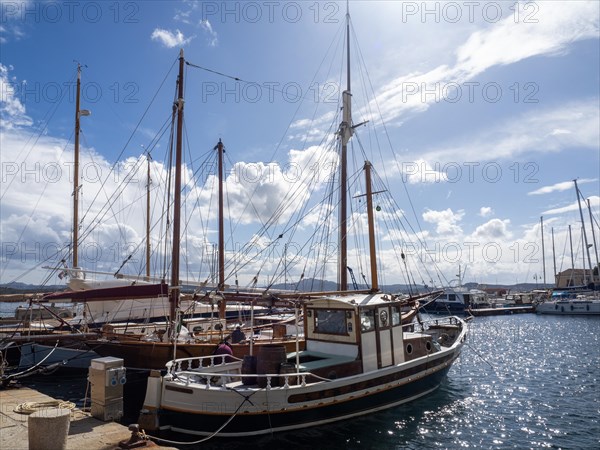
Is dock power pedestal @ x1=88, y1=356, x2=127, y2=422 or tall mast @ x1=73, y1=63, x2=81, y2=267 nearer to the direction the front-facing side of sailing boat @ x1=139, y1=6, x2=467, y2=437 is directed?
the tall mast

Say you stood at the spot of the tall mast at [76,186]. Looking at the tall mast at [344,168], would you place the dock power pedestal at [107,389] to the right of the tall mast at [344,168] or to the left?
right

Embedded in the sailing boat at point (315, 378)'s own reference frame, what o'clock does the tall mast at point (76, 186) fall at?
The tall mast is roughly at 9 o'clock from the sailing boat.

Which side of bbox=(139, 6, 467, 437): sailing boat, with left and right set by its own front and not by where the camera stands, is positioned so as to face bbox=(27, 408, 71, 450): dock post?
back

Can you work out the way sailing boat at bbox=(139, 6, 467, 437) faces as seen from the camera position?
facing away from the viewer and to the right of the viewer
